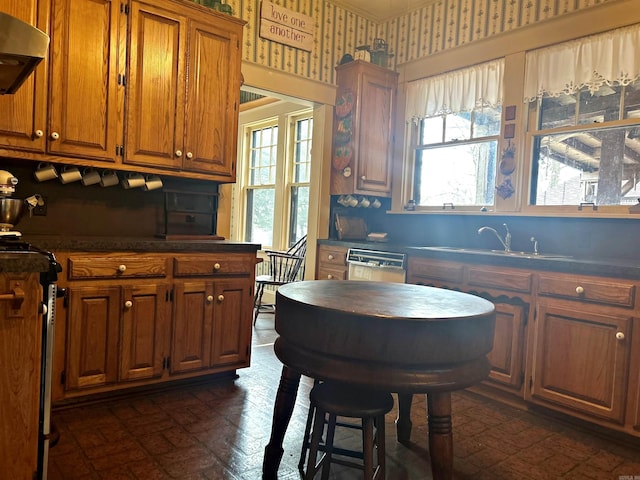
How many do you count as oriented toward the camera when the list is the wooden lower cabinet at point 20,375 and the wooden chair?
0

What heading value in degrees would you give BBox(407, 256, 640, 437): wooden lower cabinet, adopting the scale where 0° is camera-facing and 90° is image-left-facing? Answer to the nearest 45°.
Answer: approximately 45°

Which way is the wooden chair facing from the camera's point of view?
to the viewer's left

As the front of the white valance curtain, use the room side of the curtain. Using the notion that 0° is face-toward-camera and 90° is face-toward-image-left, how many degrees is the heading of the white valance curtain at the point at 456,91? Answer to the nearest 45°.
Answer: approximately 45°

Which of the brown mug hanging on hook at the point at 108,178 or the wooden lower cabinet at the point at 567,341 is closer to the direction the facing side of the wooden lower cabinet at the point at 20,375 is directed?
the wooden lower cabinet

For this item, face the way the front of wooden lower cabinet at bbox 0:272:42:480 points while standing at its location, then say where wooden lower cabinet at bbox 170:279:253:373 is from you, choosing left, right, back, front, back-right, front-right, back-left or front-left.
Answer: front-left

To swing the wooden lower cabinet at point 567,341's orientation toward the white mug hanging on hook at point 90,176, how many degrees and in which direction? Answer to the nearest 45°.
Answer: approximately 45° to its right

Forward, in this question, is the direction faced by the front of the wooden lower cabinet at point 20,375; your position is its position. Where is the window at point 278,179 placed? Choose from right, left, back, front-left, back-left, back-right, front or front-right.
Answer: front-left

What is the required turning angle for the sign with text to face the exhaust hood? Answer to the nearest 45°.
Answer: approximately 45° to its right

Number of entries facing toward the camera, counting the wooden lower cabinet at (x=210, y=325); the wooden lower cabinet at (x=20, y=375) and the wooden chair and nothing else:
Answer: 1

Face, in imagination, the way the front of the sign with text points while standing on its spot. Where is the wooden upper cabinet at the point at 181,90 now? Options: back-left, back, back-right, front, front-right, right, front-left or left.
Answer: right

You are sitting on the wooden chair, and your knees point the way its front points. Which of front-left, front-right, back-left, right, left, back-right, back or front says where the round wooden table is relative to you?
left

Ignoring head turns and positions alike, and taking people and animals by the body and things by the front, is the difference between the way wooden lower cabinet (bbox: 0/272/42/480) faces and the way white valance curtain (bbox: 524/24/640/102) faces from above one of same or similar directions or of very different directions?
very different directions

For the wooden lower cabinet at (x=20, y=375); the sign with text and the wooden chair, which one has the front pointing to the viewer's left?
the wooden chair
